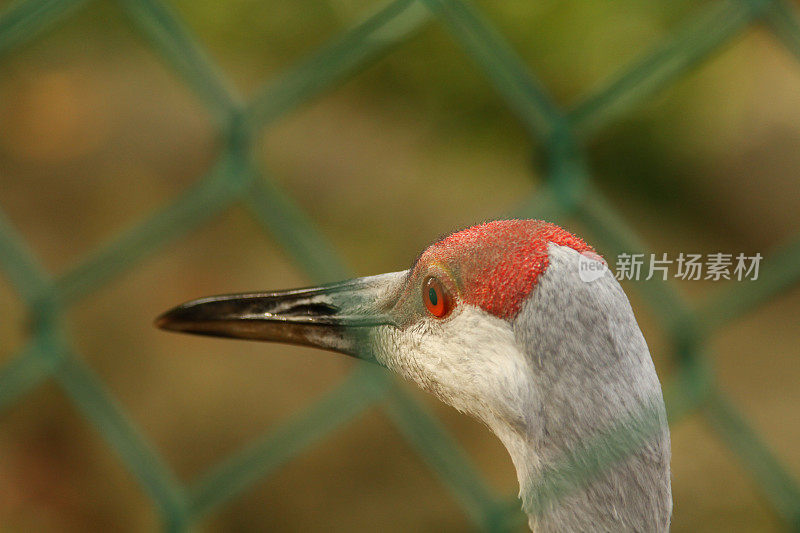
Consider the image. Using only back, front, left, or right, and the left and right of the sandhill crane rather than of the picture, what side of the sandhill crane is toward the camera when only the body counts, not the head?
left
